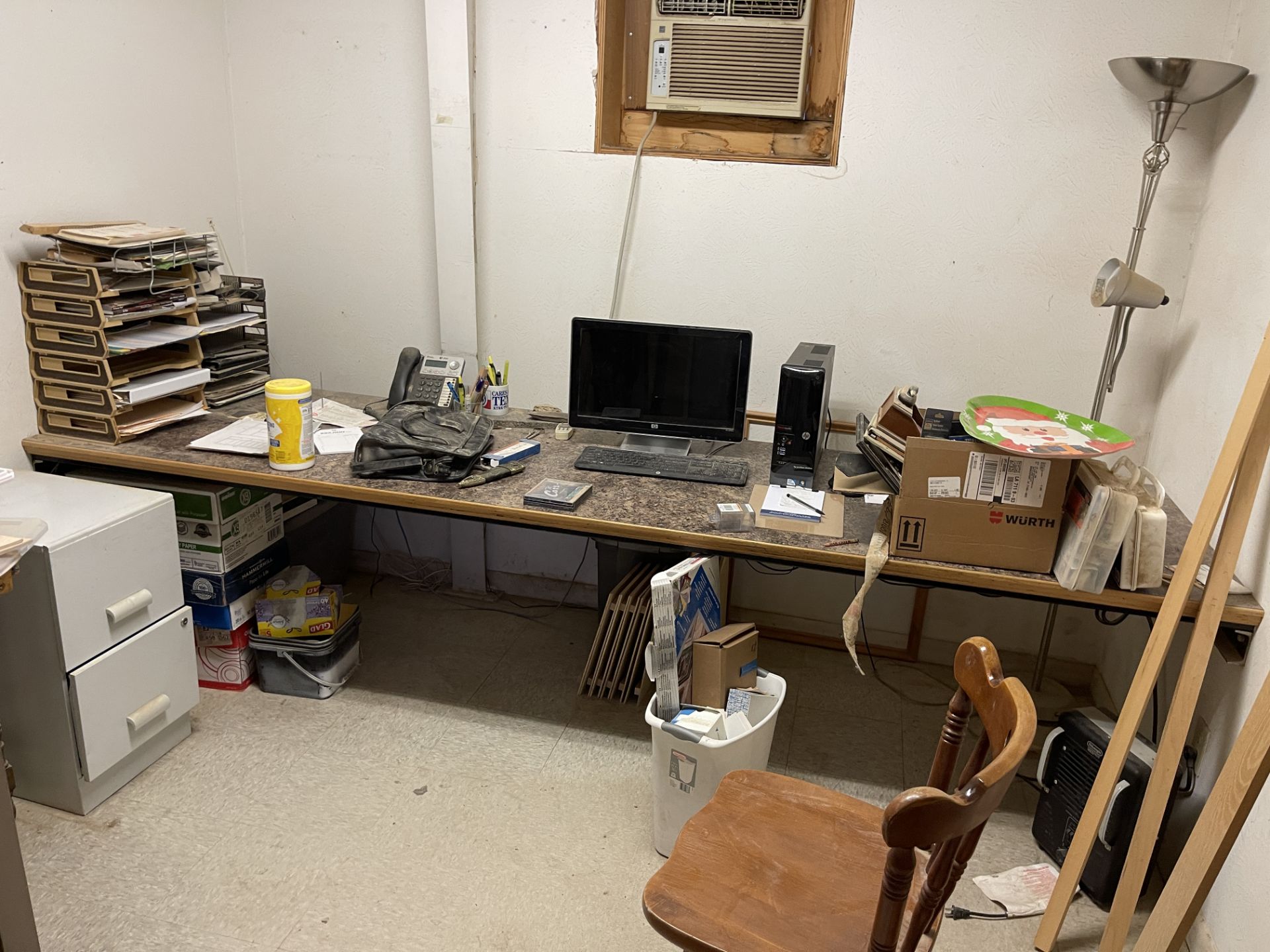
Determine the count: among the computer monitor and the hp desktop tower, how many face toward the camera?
2

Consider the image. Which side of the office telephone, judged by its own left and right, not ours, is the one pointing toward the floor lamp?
left

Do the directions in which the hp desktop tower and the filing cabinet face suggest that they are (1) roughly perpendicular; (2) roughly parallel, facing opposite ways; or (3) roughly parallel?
roughly perpendicular

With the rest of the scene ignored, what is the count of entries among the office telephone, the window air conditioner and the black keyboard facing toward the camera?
3

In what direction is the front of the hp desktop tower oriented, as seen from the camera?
facing the viewer

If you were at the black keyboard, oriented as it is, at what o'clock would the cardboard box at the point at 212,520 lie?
The cardboard box is roughly at 3 o'clock from the black keyboard.

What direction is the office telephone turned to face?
toward the camera

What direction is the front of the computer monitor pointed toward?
toward the camera

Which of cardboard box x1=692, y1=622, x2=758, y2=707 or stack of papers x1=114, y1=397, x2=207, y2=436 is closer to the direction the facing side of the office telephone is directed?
the cardboard box

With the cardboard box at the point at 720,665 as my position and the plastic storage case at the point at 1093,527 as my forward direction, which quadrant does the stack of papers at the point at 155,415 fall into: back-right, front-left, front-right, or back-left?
back-left

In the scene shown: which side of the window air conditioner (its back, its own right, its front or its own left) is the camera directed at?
front

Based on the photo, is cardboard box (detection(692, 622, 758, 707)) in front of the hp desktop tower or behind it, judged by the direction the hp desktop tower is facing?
in front

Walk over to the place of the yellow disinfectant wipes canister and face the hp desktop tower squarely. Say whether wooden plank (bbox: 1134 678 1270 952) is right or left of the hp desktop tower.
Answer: right
